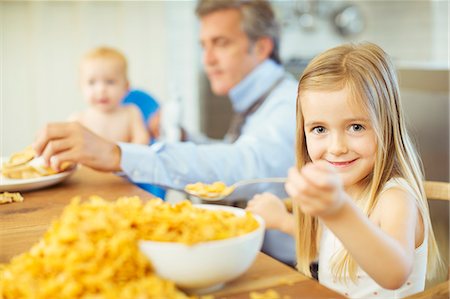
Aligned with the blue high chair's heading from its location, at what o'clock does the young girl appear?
The young girl is roughly at 10 o'clock from the blue high chair.

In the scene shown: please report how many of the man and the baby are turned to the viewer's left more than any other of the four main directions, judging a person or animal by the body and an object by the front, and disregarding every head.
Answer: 1

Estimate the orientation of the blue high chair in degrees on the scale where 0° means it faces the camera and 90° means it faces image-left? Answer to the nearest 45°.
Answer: approximately 45°

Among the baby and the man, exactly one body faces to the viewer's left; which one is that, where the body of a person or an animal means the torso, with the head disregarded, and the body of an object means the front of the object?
the man

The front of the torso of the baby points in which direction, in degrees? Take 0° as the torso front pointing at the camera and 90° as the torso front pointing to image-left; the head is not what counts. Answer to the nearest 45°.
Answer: approximately 0°

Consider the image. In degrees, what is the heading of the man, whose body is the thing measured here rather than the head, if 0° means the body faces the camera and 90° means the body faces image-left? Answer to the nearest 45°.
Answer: approximately 90°

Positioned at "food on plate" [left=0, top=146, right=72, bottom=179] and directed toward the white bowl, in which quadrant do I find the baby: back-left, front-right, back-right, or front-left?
back-left
